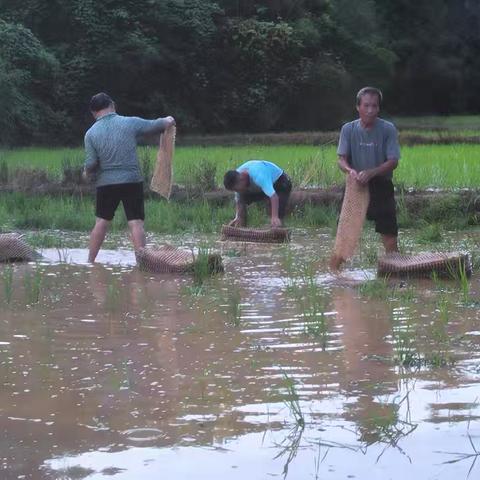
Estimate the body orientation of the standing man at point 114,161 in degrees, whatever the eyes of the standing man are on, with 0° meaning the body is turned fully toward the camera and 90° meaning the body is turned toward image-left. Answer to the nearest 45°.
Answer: approximately 180°

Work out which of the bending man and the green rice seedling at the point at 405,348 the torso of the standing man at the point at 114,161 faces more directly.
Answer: the bending man

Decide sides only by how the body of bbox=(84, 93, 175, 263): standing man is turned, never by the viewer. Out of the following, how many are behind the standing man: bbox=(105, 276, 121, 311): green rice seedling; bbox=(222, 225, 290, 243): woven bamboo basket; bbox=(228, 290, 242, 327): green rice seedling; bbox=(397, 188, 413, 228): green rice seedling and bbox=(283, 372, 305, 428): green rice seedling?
3

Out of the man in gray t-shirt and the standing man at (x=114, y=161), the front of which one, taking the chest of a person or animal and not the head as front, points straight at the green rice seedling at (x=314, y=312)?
the man in gray t-shirt

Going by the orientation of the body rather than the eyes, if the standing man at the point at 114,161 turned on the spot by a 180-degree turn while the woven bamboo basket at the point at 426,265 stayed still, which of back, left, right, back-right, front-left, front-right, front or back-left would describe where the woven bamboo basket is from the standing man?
front-left

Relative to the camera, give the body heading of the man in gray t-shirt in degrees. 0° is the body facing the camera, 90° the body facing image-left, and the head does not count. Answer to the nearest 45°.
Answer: approximately 0°

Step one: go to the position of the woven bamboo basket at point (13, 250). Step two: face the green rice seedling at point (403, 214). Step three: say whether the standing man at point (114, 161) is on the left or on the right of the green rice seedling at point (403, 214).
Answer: right

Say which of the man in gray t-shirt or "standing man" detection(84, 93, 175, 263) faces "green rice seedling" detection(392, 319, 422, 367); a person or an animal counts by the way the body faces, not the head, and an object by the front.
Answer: the man in gray t-shirt

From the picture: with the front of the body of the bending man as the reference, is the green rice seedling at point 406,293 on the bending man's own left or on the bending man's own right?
on the bending man's own left

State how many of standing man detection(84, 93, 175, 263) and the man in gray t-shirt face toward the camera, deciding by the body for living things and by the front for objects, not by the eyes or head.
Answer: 1

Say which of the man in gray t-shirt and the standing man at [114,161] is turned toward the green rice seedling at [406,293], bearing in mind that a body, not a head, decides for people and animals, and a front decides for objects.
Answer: the man in gray t-shirt

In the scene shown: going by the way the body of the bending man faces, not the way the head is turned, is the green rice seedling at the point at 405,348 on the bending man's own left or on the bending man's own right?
on the bending man's own left
